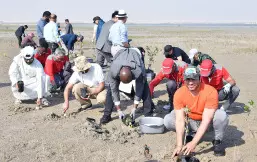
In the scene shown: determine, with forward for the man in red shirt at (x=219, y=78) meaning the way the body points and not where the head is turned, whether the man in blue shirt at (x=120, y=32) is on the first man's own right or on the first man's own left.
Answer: on the first man's own right

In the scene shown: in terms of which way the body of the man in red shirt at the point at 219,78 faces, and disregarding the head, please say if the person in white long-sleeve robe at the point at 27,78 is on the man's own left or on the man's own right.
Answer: on the man's own right

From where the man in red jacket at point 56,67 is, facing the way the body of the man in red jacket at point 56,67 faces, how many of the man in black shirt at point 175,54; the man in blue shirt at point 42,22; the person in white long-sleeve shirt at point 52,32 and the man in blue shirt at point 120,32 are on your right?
0

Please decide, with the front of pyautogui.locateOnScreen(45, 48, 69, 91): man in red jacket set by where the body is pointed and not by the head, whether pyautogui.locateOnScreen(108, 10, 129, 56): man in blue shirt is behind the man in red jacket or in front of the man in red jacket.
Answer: in front

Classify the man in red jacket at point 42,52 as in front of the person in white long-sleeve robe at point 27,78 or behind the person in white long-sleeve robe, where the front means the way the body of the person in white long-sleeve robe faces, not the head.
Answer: behind

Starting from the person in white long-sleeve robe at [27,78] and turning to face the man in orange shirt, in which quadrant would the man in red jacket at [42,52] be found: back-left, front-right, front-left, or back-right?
back-left

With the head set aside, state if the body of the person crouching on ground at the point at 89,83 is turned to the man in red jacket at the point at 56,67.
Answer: no

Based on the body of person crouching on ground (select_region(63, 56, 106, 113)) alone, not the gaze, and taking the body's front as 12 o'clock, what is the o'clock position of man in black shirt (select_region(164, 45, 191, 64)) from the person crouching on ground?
The man in black shirt is roughly at 8 o'clock from the person crouching on ground.

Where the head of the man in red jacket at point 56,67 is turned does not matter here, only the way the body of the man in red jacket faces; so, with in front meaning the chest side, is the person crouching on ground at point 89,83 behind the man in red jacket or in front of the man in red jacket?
in front

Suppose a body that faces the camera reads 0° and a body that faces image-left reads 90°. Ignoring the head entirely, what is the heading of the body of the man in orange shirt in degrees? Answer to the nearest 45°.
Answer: approximately 0°

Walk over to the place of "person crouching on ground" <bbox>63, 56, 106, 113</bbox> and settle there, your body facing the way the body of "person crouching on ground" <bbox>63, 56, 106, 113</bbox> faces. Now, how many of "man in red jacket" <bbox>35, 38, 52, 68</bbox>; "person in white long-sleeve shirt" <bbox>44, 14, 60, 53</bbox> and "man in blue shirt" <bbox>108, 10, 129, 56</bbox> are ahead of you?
0

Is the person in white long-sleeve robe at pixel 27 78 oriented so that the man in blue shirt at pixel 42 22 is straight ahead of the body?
no

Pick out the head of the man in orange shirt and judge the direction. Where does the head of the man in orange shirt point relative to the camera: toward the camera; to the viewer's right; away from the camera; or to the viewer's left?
toward the camera

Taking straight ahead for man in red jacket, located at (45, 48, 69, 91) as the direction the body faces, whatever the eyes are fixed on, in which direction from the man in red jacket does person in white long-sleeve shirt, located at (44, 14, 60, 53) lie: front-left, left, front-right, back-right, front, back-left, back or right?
back-left

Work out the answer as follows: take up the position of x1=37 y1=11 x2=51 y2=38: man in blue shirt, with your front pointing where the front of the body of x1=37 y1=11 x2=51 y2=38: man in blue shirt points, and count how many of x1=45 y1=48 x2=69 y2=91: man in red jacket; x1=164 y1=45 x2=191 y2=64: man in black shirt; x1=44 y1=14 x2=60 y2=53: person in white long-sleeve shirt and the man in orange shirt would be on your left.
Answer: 0

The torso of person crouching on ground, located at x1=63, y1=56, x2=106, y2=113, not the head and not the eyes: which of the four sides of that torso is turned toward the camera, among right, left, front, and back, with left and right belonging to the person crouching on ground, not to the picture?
front

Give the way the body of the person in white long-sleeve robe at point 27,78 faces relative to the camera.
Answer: toward the camera
